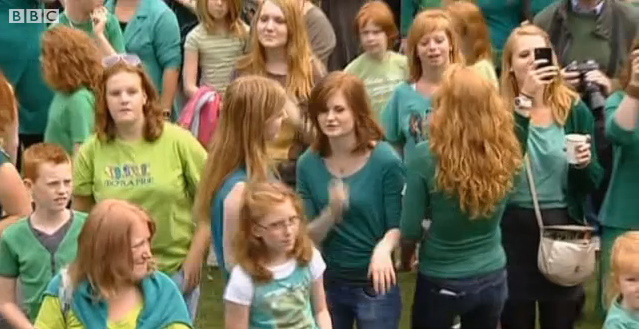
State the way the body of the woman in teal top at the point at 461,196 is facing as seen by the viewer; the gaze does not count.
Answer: away from the camera

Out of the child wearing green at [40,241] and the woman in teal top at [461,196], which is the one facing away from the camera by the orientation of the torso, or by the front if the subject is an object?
the woman in teal top

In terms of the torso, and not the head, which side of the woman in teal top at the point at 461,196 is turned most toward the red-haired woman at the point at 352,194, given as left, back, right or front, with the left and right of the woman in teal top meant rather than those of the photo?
left

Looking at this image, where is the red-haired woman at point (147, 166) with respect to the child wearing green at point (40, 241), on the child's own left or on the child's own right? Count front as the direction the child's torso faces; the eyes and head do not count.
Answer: on the child's own left

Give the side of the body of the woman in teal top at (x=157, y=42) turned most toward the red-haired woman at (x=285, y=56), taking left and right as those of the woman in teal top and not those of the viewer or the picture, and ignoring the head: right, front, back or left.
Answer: left

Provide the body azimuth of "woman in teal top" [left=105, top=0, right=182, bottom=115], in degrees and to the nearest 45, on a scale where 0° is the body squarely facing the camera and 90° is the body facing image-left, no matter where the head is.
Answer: approximately 45°

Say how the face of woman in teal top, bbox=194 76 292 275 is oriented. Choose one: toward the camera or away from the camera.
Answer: away from the camera
